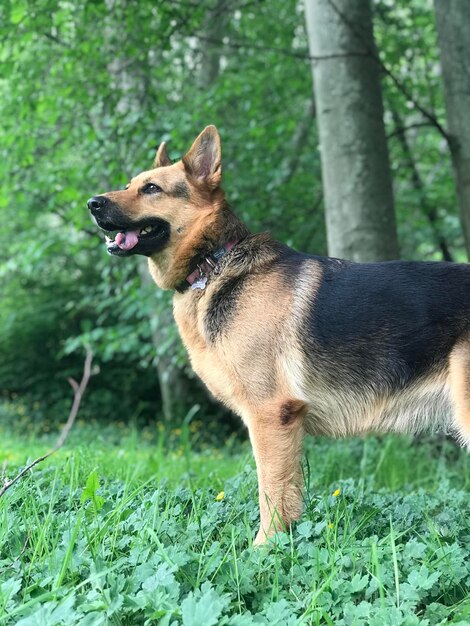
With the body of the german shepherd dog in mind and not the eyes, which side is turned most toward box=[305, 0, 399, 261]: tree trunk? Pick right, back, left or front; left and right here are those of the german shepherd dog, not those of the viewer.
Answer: right

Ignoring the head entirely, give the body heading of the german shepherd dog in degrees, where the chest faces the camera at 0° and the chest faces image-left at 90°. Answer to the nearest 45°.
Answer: approximately 90°

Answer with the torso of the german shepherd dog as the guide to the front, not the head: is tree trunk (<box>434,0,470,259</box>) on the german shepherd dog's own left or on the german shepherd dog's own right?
on the german shepherd dog's own right

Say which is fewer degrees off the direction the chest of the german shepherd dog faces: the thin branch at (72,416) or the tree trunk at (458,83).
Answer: the thin branch

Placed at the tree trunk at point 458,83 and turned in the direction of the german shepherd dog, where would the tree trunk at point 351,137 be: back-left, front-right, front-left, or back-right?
front-right

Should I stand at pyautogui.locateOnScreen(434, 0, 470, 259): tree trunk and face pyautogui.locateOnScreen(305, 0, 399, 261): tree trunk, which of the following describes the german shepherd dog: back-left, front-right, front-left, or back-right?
front-left

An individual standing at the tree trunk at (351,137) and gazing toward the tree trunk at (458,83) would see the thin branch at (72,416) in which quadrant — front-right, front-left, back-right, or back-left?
back-right
